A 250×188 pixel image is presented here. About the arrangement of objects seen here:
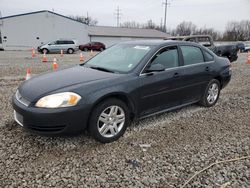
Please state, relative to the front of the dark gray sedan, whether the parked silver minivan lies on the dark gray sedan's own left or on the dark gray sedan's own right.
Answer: on the dark gray sedan's own right

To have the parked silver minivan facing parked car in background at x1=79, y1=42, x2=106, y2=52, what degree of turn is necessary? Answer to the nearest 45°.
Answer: approximately 135° to its right

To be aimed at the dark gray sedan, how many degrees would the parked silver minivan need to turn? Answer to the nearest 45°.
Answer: approximately 90° to its left

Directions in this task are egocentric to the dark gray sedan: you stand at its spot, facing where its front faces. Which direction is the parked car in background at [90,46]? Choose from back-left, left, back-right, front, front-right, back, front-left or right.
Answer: back-right

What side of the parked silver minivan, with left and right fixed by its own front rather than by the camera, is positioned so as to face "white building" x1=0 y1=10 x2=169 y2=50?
right

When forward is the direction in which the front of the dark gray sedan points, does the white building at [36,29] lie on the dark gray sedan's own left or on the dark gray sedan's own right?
on the dark gray sedan's own right

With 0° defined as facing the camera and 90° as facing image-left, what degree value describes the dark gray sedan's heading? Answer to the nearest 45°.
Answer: approximately 45°

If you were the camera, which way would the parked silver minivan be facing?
facing to the left of the viewer
